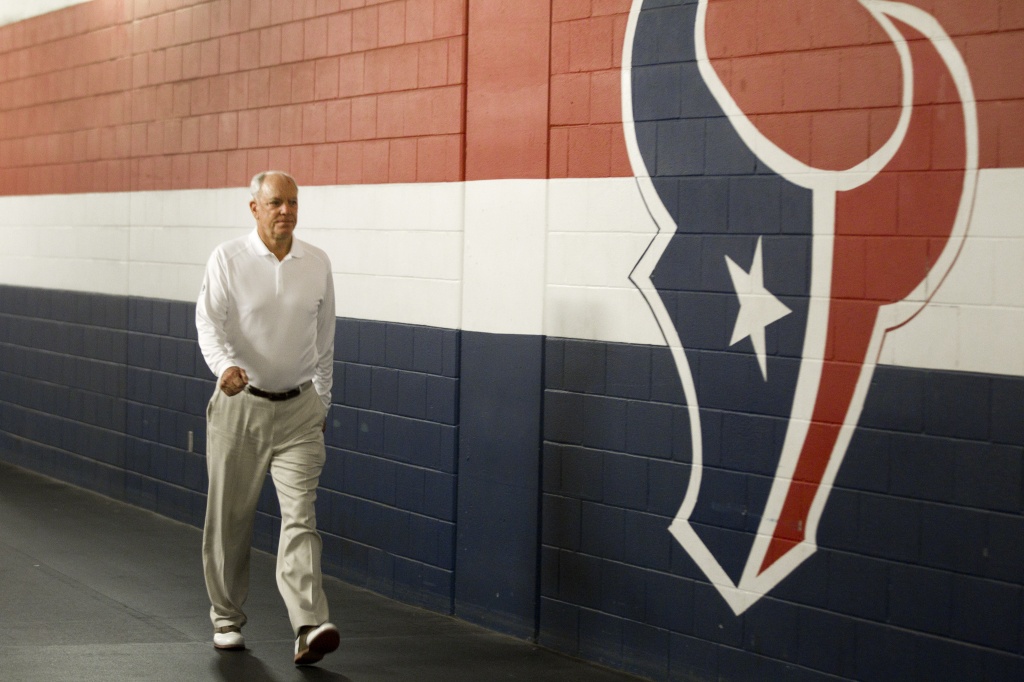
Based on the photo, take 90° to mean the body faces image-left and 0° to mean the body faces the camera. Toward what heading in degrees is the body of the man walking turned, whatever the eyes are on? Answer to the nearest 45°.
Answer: approximately 315°
